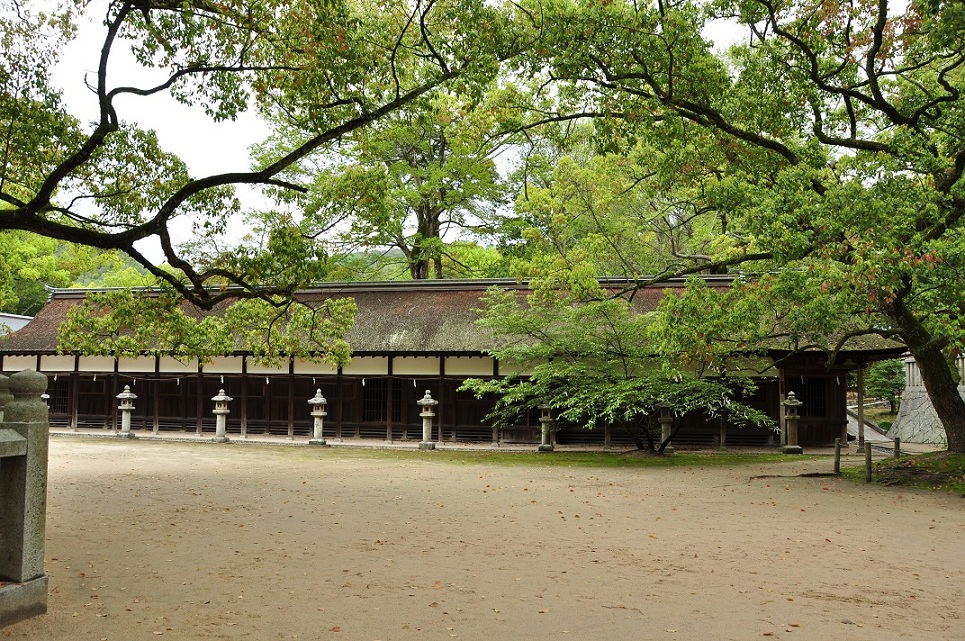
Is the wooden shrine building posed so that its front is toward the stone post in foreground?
yes

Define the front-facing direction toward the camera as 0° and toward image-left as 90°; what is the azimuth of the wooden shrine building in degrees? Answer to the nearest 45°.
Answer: approximately 0°
